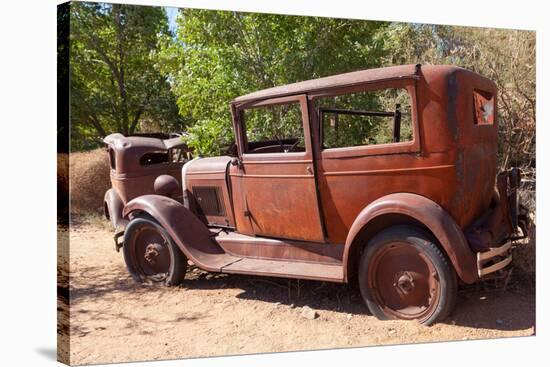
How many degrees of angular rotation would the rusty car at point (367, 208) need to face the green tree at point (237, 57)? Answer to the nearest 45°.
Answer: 0° — it already faces it

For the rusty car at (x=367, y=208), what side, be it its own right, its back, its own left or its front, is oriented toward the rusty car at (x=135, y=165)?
front

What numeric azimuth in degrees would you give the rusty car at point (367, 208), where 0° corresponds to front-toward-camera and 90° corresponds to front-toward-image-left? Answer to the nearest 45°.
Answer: approximately 135°

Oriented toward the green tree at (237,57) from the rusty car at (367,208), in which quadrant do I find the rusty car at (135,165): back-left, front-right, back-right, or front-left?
front-left

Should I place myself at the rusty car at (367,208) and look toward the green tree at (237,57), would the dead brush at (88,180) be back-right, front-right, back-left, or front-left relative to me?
front-left

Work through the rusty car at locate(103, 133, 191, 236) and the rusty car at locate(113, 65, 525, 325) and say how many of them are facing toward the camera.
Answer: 0

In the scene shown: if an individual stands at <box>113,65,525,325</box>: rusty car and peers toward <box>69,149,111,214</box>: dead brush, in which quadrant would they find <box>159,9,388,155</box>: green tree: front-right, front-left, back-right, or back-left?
front-right
